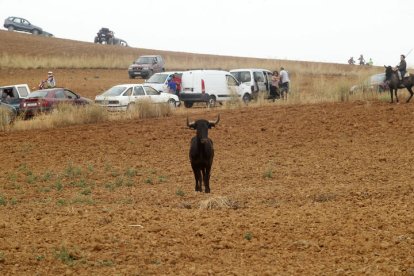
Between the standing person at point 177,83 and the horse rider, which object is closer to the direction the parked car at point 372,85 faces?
the standing person

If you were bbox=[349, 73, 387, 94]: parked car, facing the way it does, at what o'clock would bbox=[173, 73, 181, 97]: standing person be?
The standing person is roughly at 12 o'clock from the parked car.

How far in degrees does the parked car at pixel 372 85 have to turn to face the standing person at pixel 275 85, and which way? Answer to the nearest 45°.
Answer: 0° — it already faces them

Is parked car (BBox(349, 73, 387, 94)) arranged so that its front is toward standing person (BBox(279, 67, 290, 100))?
yes

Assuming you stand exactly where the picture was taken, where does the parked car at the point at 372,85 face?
facing to the left of the viewer
